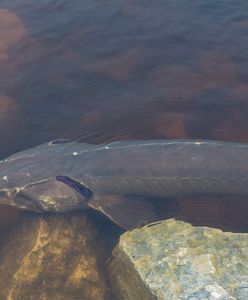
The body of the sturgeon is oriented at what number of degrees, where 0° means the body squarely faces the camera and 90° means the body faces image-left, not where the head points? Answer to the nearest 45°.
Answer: approximately 90°

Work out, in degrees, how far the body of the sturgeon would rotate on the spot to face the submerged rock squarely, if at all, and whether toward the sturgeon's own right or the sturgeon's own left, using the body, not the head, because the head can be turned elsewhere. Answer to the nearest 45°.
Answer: approximately 45° to the sturgeon's own left

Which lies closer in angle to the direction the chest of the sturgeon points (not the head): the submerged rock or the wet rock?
the submerged rock
